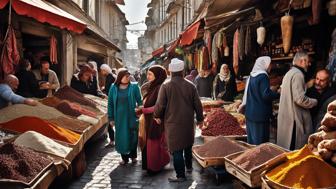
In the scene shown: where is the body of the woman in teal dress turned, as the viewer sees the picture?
toward the camera

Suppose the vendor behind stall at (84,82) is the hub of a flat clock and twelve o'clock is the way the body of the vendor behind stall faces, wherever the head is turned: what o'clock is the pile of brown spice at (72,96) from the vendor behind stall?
The pile of brown spice is roughly at 2 o'clock from the vendor behind stall.

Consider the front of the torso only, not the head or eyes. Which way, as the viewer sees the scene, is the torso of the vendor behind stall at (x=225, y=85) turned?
toward the camera

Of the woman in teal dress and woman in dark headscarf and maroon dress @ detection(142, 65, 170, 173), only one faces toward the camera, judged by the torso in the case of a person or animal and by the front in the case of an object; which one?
the woman in teal dress

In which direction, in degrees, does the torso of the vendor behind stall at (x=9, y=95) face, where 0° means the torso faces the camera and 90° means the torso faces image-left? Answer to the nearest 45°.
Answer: approximately 270°

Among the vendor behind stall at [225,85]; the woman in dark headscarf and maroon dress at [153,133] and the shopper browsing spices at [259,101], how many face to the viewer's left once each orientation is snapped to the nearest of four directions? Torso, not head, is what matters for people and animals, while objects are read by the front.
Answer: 1

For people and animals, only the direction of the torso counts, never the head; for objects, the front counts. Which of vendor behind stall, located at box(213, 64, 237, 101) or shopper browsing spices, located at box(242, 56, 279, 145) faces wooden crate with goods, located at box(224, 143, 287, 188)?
the vendor behind stall

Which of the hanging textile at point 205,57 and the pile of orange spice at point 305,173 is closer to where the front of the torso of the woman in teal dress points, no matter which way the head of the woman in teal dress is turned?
the pile of orange spice

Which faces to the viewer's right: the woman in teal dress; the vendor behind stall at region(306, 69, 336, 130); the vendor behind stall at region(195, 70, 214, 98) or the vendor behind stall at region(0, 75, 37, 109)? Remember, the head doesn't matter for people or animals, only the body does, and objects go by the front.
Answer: the vendor behind stall at region(0, 75, 37, 109)

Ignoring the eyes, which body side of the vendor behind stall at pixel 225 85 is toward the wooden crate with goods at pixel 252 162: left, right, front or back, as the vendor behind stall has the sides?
front

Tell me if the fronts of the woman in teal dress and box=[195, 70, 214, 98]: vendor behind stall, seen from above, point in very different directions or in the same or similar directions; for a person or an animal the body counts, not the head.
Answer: same or similar directions

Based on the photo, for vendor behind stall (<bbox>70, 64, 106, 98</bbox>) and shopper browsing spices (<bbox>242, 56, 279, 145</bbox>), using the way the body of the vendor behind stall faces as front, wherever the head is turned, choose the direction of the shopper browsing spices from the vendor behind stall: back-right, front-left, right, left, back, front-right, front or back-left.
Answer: front

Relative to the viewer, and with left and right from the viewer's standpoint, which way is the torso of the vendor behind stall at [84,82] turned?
facing the viewer and to the right of the viewer
